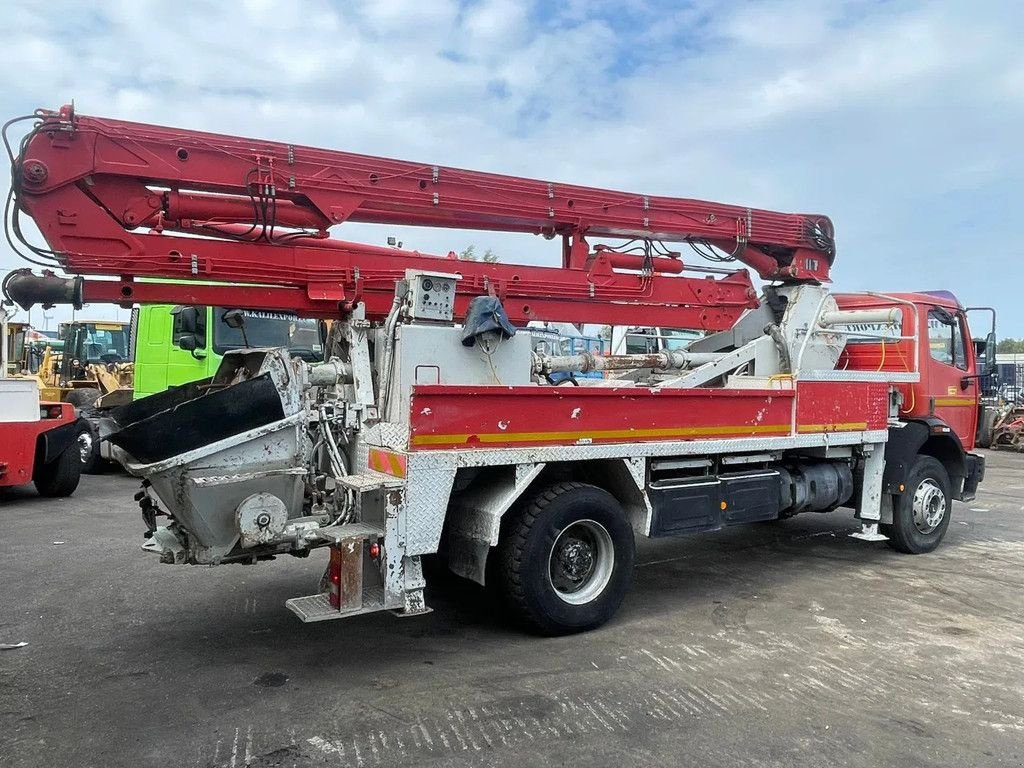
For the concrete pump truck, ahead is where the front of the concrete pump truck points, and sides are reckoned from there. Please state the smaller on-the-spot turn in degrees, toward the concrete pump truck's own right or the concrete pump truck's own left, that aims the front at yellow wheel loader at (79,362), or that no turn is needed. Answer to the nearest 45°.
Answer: approximately 90° to the concrete pump truck's own left

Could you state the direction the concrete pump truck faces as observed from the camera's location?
facing away from the viewer and to the right of the viewer

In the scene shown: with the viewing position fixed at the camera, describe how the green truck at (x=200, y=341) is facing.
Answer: facing the viewer and to the right of the viewer

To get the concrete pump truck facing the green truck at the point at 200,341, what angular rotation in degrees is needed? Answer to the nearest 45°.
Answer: approximately 90° to its left

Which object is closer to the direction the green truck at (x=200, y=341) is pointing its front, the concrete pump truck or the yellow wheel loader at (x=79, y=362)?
the concrete pump truck
